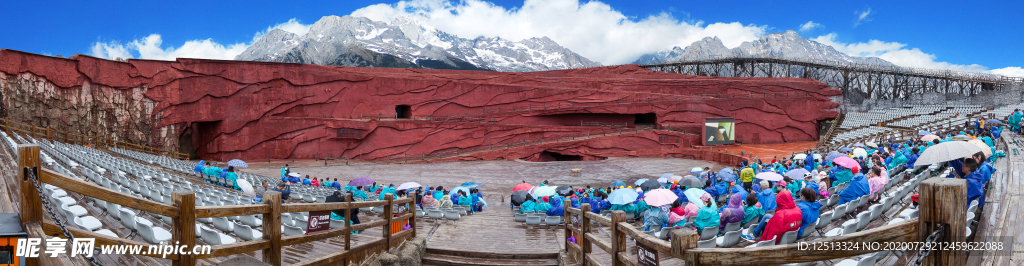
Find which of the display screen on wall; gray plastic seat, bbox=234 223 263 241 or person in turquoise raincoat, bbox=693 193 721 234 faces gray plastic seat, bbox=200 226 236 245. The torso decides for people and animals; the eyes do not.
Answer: the display screen on wall

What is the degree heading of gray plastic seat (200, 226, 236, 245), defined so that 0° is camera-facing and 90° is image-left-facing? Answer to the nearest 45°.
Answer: approximately 225°

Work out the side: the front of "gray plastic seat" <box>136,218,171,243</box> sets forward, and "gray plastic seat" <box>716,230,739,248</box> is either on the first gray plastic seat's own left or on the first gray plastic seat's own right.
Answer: on the first gray plastic seat's own right

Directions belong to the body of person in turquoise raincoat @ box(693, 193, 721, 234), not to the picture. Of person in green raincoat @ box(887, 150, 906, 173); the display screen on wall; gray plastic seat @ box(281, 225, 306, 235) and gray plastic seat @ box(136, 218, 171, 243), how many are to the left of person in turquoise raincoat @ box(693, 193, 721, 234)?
2

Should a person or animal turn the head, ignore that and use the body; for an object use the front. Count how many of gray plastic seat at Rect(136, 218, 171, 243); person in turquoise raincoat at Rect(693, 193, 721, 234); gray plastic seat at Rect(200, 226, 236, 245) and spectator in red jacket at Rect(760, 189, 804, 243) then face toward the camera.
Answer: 0

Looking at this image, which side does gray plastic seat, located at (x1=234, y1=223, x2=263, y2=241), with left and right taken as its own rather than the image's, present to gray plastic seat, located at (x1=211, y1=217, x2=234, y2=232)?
left

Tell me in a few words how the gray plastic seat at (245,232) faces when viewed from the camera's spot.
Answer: facing away from the viewer and to the right of the viewer

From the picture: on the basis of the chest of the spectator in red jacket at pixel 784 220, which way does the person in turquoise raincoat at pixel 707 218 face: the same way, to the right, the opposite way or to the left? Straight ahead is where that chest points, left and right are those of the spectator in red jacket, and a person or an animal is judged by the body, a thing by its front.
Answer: the same way

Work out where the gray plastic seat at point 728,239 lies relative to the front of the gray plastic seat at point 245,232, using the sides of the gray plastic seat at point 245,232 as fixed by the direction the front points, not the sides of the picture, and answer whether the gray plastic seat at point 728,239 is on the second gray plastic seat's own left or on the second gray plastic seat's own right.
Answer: on the second gray plastic seat's own right

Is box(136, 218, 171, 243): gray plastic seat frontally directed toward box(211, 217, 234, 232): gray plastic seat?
yes

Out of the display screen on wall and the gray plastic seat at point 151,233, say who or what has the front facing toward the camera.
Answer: the display screen on wall

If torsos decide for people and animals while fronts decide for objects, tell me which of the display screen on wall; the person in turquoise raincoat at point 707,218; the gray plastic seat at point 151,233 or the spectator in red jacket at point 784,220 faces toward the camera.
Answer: the display screen on wall

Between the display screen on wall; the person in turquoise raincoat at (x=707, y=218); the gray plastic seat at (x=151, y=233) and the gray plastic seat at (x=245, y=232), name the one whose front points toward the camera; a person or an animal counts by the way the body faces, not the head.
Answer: the display screen on wall

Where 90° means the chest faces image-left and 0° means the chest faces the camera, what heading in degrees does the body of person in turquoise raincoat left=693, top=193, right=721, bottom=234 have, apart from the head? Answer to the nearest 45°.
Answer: approximately 135°

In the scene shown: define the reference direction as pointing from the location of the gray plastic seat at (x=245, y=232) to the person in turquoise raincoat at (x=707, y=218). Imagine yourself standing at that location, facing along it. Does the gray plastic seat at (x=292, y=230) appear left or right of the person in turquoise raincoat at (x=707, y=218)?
left

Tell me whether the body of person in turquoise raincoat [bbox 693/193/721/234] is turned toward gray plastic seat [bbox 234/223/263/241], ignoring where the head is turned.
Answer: no

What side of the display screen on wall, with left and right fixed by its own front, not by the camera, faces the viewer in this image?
front

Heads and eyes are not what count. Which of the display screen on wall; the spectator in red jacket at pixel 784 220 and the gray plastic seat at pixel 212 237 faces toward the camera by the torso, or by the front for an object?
the display screen on wall
